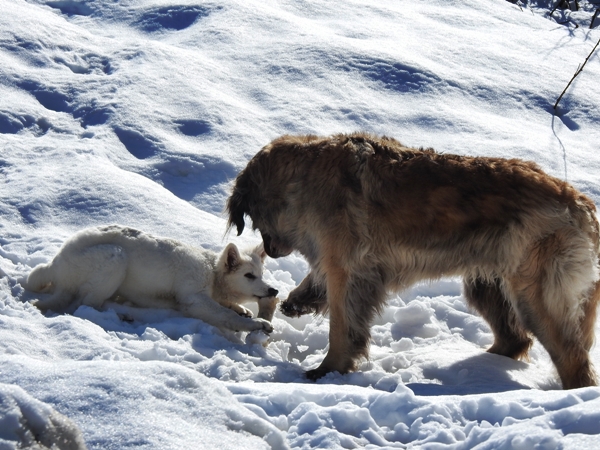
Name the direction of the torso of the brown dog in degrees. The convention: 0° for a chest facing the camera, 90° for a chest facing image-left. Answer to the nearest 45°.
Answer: approximately 90°

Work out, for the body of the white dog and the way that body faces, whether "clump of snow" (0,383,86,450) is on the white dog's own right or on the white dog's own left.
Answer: on the white dog's own right

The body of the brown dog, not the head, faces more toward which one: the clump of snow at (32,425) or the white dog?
the white dog

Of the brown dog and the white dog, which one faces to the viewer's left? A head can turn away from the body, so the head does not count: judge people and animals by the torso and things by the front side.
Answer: the brown dog

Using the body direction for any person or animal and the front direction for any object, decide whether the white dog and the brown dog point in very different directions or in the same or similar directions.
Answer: very different directions

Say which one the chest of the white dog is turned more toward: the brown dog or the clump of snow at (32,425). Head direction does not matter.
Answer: the brown dog

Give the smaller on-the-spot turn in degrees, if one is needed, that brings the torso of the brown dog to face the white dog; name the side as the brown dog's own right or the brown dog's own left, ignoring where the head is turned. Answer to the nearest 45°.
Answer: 0° — it already faces it

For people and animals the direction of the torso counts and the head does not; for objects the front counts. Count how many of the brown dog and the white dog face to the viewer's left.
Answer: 1

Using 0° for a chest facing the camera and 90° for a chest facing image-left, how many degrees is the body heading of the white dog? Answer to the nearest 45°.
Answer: approximately 270°

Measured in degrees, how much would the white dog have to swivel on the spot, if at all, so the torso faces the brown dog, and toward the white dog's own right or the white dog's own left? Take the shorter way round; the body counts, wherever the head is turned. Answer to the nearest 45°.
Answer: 0° — it already faces it
